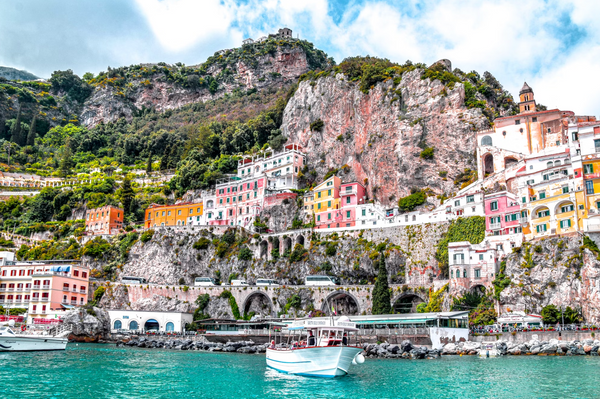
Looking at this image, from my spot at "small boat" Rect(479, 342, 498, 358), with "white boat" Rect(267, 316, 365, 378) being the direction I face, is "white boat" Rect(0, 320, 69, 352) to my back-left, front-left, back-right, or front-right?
front-right

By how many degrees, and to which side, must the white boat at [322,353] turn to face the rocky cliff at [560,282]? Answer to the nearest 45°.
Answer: approximately 90° to its left

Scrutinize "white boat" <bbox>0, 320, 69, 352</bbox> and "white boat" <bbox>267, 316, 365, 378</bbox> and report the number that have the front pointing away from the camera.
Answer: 0

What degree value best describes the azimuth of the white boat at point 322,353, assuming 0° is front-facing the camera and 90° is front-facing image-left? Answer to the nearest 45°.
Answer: approximately 315°

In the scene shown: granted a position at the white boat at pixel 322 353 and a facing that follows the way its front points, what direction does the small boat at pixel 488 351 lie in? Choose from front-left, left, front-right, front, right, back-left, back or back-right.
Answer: left

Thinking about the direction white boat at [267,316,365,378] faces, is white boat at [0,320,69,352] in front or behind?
behind

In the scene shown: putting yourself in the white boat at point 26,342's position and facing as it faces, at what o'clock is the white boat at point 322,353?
the white boat at point 322,353 is roughly at 2 o'clock from the white boat at point 26,342.

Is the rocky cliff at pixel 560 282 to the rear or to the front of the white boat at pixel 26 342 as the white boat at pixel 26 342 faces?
to the front

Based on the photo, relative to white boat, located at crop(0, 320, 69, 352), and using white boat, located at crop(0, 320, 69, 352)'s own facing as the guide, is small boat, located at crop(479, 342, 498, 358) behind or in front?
in front

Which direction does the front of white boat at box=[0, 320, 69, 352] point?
to the viewer's right
